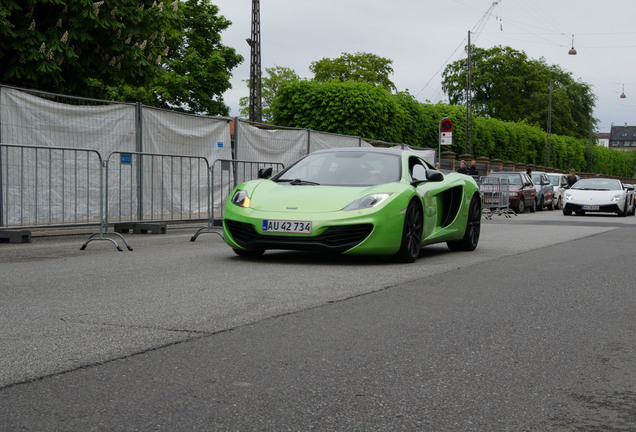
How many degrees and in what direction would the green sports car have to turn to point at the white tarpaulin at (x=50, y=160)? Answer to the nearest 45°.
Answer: approximately 90° to its right

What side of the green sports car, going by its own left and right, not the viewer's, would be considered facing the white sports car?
back

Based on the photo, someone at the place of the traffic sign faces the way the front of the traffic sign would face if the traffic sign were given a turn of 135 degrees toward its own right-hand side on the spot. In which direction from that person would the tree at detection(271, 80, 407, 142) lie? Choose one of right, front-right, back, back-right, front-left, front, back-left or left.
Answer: front

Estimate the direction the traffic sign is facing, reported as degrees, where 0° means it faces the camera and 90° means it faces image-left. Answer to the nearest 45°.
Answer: approximately 0°

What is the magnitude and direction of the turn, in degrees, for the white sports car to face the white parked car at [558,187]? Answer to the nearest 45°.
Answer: approximately 180°

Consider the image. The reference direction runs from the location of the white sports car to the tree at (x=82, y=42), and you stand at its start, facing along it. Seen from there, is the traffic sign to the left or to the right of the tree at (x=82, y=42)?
right

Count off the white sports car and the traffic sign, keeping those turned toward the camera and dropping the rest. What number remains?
2

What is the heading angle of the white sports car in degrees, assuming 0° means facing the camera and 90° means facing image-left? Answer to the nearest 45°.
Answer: approximately 0°
